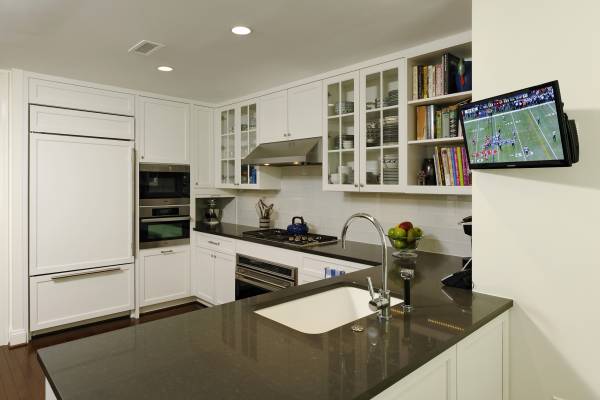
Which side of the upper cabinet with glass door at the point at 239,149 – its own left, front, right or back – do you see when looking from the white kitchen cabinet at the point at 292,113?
left

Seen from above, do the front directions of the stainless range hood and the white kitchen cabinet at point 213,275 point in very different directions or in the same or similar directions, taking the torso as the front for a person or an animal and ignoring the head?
same or similar directions

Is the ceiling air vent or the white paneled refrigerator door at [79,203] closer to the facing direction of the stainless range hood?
the ceiling air vent

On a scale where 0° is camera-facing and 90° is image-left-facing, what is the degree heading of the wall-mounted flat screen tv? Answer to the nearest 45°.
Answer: approximately 45°

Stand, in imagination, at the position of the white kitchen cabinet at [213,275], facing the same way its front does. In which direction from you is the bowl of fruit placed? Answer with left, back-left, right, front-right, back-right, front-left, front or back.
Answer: left

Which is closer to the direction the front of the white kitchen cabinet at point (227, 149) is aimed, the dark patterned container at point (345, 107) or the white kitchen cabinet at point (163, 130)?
the white kitchen cabinet

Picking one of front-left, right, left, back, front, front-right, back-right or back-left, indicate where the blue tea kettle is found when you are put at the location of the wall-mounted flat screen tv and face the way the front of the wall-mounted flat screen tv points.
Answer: right

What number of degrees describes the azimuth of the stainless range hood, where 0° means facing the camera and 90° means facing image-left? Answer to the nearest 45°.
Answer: approximately 45°

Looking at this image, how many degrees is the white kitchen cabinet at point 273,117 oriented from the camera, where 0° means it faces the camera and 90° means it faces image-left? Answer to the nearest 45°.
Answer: approximately 45°

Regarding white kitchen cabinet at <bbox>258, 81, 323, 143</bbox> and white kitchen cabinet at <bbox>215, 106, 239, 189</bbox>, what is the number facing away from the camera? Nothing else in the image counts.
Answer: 0

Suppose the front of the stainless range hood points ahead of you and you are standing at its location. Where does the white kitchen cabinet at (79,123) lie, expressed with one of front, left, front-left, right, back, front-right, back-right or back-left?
front-right

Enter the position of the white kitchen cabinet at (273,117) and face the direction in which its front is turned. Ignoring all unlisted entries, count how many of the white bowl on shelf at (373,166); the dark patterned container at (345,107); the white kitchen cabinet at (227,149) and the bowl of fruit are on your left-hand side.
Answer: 3

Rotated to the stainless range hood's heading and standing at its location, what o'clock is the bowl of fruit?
The bowl of fruit is roughly at 9 o'clock from the stainless range hood.

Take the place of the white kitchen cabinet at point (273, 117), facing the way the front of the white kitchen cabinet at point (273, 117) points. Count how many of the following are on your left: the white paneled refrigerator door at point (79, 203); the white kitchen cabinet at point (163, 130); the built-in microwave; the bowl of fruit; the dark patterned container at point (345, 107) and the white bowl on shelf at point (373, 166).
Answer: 3

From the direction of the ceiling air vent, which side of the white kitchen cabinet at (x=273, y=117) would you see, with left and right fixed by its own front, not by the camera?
front

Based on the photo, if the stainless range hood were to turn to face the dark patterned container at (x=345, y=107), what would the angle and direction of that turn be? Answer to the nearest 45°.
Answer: approximately 90° to its left

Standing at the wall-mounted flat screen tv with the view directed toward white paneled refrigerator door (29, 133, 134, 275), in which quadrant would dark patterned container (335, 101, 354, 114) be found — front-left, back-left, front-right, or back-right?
front-right

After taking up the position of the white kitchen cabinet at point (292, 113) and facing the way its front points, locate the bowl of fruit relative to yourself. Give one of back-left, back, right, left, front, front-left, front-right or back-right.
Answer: left
